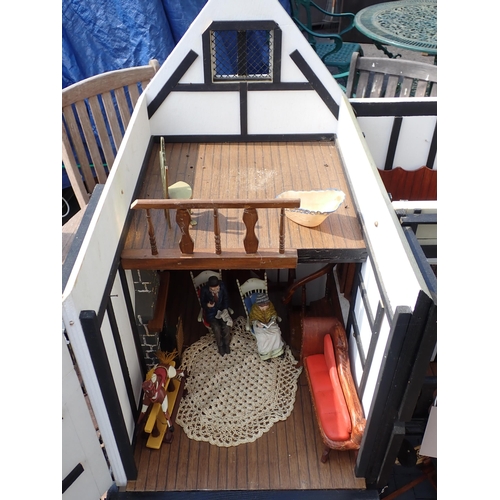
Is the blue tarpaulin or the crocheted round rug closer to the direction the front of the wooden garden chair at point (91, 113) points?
the crocheted round rug

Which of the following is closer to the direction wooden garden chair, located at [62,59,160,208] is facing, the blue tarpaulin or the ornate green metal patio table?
the ornate green metal patio table

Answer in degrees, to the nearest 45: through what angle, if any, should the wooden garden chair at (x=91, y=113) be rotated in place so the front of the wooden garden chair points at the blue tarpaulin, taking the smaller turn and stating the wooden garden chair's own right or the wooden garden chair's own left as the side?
approximately 135° to the wooden garden chair's own left

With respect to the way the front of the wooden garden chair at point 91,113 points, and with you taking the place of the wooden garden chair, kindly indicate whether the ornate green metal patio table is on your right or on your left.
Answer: on your left

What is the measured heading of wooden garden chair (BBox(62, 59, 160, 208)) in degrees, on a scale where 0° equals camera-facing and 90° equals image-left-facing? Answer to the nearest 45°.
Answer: approximately 315°
